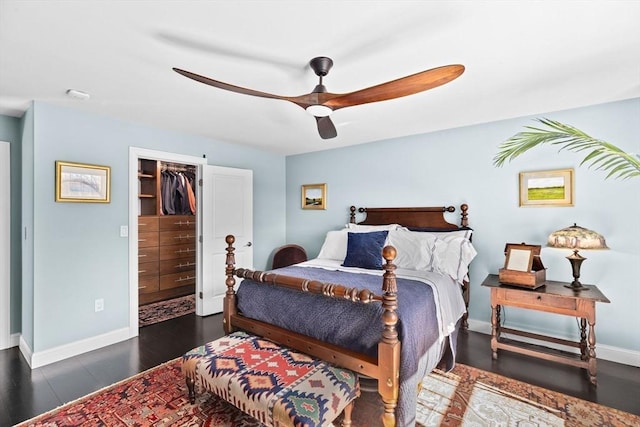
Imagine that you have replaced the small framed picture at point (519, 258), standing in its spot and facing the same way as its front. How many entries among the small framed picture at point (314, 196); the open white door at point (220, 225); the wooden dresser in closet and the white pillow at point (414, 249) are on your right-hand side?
4

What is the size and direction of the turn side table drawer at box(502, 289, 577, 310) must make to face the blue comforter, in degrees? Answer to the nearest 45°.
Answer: approximately 45° to its right

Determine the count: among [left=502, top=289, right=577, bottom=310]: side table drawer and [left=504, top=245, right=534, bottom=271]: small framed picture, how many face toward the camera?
2

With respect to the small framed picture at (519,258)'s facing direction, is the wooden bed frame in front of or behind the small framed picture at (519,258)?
in front

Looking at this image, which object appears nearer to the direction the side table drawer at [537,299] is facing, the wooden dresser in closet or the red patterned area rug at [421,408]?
the red patterned area rug

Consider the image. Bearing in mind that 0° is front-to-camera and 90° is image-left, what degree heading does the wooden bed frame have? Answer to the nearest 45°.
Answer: approximately 45°

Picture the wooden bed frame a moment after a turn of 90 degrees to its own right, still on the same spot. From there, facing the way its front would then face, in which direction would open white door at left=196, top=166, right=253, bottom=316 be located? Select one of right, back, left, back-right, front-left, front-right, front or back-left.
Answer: front

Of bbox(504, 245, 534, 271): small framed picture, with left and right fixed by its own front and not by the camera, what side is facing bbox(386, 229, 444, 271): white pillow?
right
